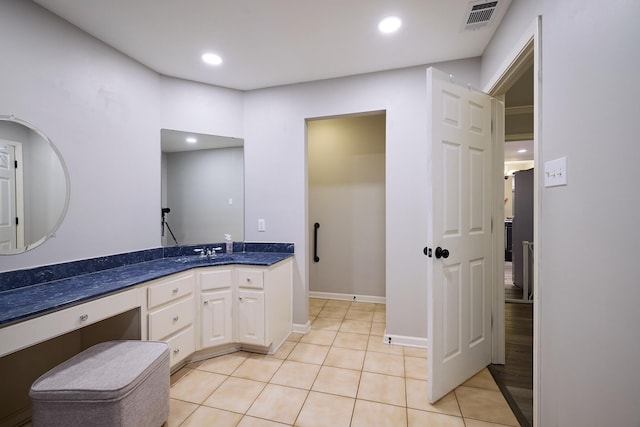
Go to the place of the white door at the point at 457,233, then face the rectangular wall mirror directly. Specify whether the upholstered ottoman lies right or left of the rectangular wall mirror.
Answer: left

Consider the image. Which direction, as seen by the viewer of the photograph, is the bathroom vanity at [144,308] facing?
facing the viewer and to the right of the viewer

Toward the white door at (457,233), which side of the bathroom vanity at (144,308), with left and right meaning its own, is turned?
front

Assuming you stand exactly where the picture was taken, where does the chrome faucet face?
facing the viewer

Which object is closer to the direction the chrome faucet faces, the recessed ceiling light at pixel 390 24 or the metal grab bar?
the recessed ceiling light
